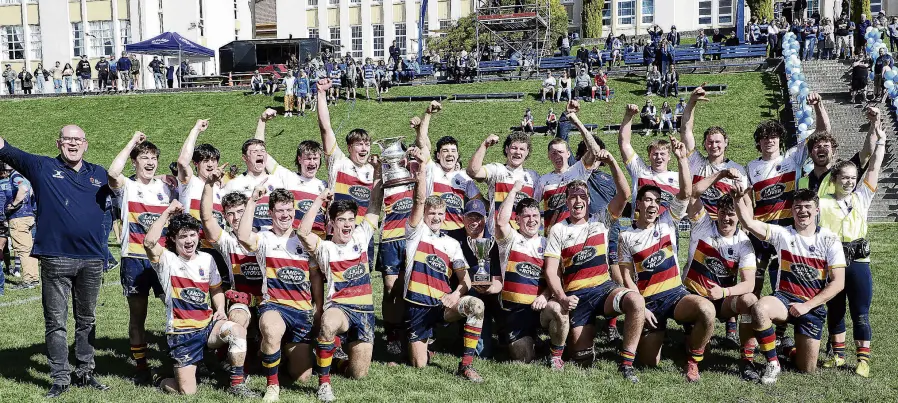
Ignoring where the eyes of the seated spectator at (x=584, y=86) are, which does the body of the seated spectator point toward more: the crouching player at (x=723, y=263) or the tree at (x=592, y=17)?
the crouching player

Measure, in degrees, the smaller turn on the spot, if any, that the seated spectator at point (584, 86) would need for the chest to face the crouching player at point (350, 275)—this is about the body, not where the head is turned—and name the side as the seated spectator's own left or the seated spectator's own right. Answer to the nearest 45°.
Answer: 0° — they already face them

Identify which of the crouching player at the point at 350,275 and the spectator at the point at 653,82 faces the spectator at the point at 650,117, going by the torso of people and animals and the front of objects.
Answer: the spectator at the point at 653,82

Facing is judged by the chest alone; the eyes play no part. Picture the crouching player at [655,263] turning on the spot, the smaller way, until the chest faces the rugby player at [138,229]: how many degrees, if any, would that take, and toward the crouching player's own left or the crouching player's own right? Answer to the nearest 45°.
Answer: approximately 90° to the crouching player's own right

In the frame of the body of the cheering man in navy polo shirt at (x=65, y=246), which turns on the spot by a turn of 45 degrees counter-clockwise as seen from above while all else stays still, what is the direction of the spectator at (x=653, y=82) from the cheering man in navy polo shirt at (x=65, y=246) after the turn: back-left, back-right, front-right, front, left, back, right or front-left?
left

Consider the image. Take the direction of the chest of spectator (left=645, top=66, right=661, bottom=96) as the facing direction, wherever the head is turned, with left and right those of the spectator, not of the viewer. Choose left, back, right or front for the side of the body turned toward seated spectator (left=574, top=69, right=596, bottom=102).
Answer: right

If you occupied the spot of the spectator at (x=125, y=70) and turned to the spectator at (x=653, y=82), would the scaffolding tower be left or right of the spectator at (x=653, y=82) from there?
left
